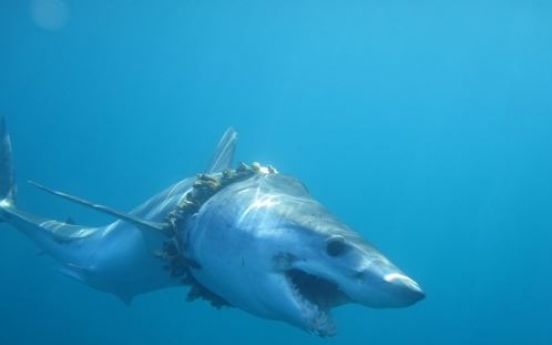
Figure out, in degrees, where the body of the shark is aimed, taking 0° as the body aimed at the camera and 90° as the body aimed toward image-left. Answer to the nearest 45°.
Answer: approximately 315°
